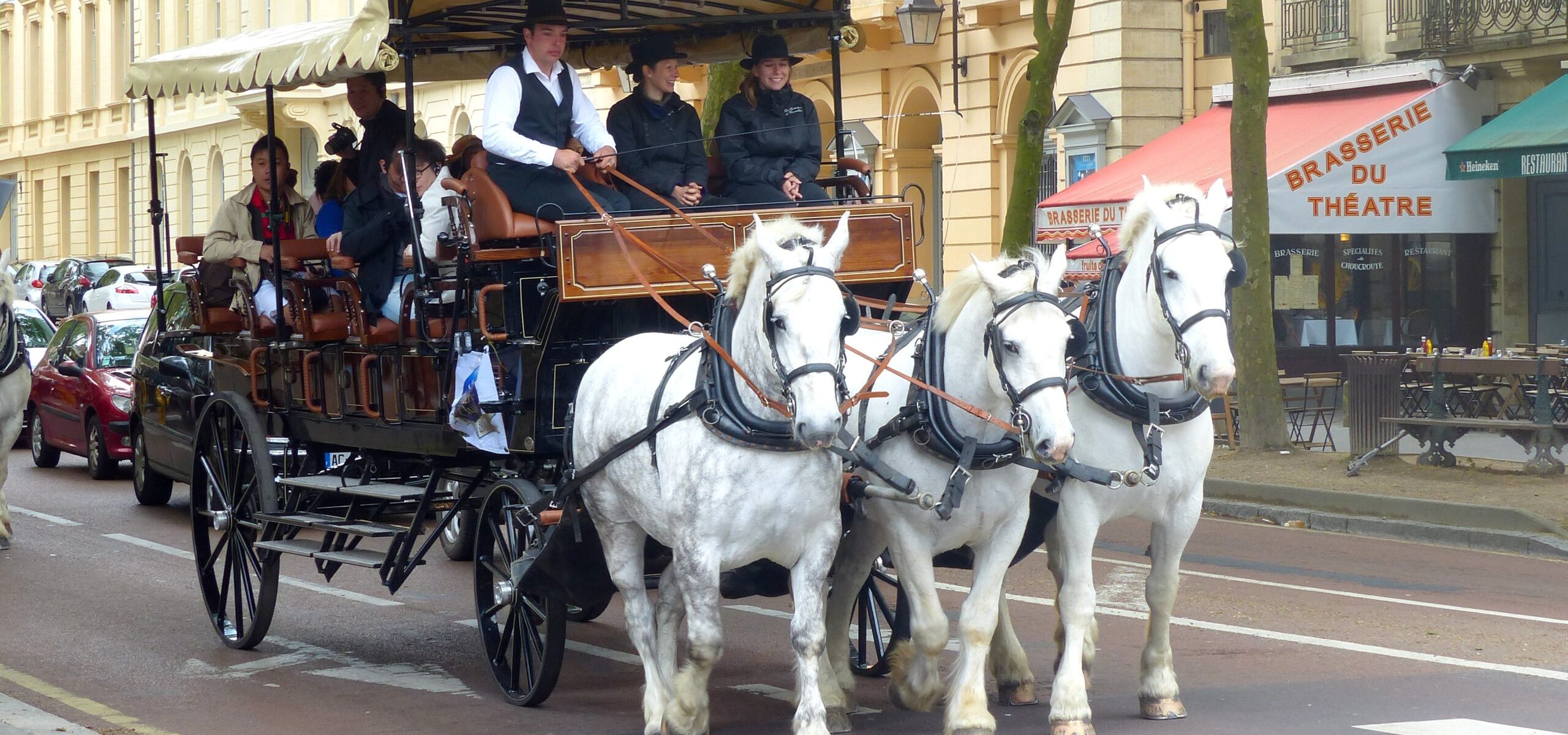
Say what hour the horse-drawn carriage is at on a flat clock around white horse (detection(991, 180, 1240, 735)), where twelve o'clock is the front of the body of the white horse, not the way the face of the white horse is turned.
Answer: The horse-drawn carriage is roughly at 5 o'clock from the white horse.

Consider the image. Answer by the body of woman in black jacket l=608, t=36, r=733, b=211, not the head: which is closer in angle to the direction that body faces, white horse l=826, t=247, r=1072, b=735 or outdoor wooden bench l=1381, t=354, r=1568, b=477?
the white horse

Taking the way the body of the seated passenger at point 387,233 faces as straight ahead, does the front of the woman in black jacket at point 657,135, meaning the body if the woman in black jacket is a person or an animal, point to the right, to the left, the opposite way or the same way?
the same way

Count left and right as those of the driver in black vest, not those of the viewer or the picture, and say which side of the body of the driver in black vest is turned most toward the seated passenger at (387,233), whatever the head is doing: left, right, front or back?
back

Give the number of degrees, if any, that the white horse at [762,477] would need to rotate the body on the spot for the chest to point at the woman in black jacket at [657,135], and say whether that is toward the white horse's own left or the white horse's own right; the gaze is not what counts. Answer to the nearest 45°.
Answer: approximately 135° to the white horse's own left

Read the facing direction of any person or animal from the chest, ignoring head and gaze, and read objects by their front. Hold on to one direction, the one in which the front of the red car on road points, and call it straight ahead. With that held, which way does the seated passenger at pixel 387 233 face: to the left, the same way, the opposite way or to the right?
the same way

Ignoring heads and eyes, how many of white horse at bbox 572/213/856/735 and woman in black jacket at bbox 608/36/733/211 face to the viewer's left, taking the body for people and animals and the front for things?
0

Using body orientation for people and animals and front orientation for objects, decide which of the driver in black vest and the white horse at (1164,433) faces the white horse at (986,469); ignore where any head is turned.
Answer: the driver in black vest

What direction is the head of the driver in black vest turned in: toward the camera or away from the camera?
toward the camera

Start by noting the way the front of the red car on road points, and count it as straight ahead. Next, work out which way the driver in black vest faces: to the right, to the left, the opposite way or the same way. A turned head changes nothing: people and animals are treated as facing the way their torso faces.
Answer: the same way

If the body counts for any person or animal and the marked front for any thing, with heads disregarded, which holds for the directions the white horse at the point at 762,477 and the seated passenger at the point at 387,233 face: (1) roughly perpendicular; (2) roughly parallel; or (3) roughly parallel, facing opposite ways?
roughly parallel

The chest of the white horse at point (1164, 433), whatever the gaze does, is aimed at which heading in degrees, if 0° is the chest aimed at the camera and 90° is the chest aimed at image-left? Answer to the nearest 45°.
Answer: approximately 315°

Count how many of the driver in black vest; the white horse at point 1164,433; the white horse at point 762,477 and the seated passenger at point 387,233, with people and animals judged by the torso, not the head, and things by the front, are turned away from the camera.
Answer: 0

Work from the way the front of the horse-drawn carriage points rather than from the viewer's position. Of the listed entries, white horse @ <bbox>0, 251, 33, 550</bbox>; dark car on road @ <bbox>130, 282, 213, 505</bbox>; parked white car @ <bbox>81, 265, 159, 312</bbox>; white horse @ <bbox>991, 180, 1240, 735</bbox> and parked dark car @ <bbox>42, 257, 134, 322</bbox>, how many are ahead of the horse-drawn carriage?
1

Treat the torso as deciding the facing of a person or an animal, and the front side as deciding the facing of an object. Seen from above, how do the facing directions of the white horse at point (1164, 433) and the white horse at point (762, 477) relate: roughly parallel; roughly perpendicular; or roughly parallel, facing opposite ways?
roughly parallel

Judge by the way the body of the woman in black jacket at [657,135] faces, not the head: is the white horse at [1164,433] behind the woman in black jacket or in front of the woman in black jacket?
in front

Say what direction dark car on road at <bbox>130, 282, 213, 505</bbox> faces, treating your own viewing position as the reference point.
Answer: facing the viewer and to the right of the viewer

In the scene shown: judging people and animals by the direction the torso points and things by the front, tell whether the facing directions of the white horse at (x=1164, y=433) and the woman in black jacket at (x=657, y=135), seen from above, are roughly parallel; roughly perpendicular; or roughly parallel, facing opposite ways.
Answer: roughly parallel

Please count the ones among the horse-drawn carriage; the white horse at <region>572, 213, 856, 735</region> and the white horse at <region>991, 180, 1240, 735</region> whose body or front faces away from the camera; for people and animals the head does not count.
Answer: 0

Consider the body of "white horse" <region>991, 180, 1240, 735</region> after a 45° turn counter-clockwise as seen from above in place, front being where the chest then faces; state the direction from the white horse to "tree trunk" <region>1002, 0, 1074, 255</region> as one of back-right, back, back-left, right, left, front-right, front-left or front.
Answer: left

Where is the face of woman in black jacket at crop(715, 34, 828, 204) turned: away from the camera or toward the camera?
toward the camera

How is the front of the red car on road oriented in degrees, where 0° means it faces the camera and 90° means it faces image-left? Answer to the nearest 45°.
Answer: approximately 315°

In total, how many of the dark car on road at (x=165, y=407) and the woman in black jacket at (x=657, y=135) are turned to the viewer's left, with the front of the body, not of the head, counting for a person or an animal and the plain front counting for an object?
0
